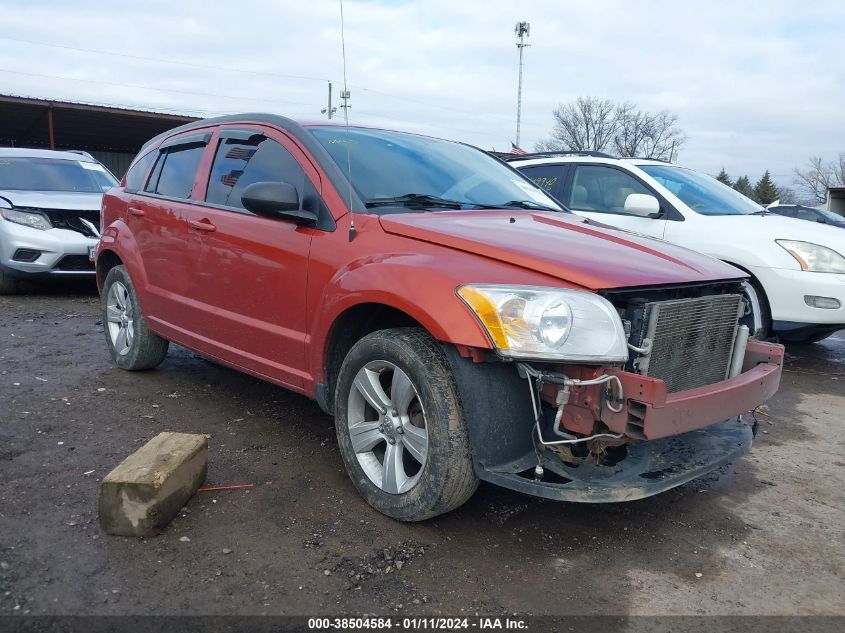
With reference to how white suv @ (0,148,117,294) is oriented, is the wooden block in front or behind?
in front

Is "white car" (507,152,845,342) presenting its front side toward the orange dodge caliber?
no

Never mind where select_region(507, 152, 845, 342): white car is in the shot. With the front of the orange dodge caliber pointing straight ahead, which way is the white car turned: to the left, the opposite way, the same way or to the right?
the same way

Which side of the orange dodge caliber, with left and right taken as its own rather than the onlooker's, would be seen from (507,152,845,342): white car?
left

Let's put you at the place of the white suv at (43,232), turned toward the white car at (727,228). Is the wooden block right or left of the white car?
right

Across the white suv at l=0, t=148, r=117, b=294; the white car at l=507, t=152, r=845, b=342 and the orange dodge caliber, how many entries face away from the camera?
0

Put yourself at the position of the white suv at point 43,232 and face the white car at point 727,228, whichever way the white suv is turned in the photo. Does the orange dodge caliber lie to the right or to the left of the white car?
right

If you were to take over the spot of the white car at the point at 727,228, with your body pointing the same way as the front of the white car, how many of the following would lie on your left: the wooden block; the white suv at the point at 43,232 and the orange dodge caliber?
0

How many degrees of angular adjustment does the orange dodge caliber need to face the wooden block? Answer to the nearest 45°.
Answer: approximately 135° to its right

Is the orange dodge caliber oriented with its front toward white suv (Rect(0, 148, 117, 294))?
no

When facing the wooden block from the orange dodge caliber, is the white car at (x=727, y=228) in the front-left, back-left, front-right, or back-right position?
back-left

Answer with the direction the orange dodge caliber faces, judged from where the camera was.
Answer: facing the viewer and to the right of the viewer

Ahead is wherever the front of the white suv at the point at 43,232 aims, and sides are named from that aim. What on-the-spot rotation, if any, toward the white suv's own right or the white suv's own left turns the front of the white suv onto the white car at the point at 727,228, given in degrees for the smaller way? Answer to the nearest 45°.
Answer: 0° — it already faces it

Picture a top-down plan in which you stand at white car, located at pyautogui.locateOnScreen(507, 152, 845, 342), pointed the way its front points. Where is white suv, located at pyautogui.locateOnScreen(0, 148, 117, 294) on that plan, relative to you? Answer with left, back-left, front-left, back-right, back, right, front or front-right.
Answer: back-right
